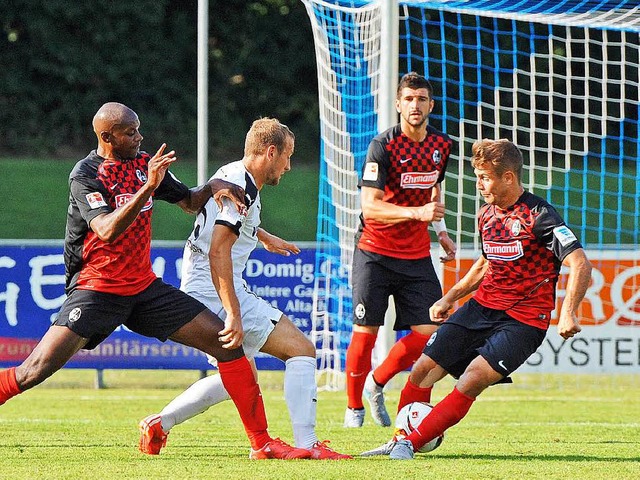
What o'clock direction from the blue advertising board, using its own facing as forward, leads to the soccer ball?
The soccer ball is roughly at 11 o'clock from the blue advertising board.

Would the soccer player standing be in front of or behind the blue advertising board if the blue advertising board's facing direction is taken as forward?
in front

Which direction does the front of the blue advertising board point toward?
toward the camera

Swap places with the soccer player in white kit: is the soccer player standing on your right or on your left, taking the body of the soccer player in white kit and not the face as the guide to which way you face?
on your left

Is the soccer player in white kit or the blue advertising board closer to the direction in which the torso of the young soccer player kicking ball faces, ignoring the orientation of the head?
the soccer player in white kit

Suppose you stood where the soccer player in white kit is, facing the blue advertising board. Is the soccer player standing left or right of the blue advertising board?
right

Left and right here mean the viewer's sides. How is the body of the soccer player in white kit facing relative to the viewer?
facing to the right of the viewer

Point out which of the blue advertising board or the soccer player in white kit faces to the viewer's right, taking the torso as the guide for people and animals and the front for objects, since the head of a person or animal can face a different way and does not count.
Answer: the soccer player in white kit

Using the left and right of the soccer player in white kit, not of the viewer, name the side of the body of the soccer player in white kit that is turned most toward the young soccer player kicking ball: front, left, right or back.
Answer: front

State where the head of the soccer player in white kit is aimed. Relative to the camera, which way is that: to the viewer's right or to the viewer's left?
to the viewer's right

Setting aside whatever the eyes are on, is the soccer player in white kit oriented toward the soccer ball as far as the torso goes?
yes

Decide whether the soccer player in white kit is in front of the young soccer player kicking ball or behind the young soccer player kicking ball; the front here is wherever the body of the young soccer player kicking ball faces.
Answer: in front

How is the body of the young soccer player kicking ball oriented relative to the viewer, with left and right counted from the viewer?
facing the viewer and to the left of the viewer

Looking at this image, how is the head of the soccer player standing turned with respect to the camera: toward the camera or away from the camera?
toward the camera

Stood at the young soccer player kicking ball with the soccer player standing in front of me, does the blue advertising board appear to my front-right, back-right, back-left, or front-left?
front-left

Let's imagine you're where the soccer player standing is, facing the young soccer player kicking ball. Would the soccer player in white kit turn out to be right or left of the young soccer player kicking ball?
right

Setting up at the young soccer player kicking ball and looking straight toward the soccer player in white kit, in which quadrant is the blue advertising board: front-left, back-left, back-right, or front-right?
front-right
